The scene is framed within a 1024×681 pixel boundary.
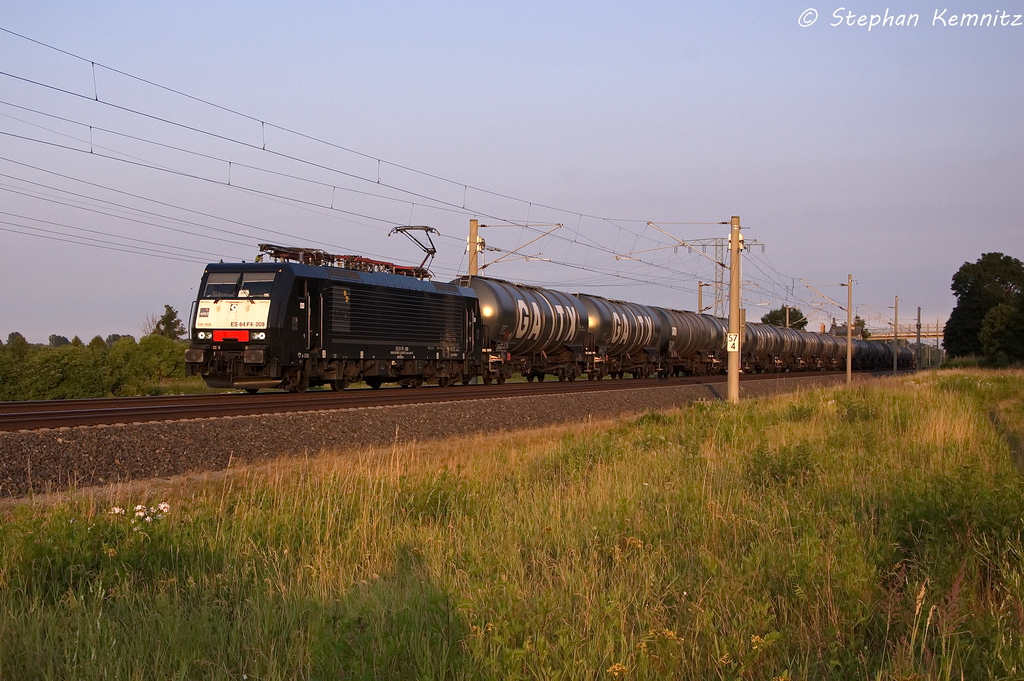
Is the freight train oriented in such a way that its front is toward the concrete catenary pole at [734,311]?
no

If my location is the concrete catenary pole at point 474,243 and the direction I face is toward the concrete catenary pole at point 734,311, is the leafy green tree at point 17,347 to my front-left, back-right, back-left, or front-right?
back-right

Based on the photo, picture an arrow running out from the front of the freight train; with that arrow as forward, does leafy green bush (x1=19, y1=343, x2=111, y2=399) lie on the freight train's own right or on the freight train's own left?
on the freight train's own right

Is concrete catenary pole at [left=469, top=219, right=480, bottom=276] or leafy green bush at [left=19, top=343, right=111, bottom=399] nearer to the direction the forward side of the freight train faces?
the leafy green bush

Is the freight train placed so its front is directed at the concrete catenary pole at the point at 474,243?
no

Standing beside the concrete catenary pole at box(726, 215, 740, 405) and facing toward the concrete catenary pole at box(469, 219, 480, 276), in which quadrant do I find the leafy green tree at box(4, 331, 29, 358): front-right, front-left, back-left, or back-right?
front-left

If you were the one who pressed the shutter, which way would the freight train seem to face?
facing the viewer and to the left of the viewer
